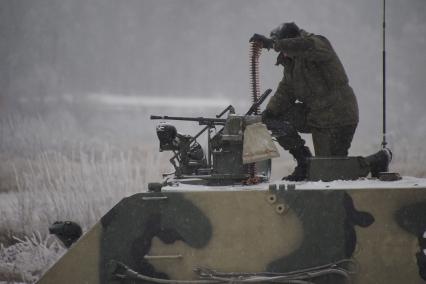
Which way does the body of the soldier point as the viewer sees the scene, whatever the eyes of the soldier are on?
to the viewer's left

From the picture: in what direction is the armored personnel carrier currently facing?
to the viewer's left
